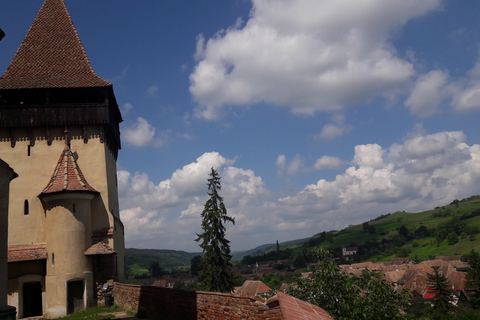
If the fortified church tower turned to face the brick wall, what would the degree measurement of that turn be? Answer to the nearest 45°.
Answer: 0° — it already faces it

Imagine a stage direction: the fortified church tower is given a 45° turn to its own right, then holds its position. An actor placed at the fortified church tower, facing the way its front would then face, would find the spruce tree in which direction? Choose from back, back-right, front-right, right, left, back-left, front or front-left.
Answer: back

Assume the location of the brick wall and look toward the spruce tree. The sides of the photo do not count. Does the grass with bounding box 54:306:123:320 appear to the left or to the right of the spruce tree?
left

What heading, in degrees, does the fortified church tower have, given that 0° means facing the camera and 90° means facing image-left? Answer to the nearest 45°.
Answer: approximately 0°

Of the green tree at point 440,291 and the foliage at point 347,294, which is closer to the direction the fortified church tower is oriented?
the foliage

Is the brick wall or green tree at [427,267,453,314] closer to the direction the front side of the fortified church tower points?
the brick wall

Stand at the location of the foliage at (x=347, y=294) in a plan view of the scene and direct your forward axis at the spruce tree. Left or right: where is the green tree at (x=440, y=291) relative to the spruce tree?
right
